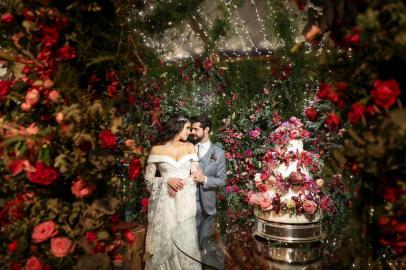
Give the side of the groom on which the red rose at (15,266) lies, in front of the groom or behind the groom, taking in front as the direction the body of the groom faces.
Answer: in front

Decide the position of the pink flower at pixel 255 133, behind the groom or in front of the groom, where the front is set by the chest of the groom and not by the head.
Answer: behind

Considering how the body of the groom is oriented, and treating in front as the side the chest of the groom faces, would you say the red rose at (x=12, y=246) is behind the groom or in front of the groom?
in front

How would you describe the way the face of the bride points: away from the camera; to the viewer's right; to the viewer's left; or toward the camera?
to the viewer's right

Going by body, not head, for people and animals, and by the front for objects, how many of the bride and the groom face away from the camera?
0

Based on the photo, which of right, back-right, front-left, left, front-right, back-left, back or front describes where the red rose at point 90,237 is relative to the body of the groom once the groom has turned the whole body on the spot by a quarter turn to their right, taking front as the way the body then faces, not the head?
back-left

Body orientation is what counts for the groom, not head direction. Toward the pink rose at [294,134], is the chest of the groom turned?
no

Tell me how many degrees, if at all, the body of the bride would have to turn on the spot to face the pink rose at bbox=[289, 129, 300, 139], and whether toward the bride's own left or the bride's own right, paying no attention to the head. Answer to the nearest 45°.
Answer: approximately 45° to the bride's own left

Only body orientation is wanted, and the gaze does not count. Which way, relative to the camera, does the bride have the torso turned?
toward the camera

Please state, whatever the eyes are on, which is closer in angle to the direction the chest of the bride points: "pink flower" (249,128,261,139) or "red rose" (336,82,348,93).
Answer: the red rose

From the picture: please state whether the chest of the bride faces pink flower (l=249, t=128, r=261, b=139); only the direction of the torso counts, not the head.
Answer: no

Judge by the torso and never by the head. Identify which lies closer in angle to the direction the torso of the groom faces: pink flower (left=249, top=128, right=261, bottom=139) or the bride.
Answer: the bride

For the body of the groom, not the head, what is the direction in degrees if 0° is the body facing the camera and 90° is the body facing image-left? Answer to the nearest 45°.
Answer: approximately 45°
